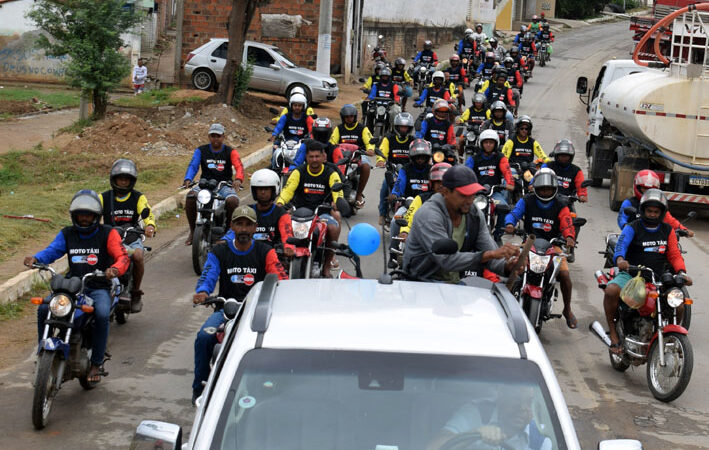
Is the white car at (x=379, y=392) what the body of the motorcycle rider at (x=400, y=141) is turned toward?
yes

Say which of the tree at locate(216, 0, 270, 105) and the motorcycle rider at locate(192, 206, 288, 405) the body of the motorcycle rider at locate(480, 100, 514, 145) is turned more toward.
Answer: the motorcycle rider

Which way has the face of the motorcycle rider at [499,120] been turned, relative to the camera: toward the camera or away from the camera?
toward the camera

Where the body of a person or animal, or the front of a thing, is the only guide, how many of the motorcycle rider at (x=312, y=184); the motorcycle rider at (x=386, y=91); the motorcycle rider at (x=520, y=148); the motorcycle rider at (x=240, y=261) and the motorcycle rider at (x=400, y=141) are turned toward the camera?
5

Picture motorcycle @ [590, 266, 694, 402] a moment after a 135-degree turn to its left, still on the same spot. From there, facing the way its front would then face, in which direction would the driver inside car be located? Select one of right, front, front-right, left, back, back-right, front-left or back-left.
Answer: back

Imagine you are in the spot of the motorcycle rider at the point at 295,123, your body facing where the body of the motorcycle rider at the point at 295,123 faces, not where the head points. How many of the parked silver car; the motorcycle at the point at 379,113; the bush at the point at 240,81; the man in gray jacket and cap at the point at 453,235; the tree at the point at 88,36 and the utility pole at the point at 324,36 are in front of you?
1

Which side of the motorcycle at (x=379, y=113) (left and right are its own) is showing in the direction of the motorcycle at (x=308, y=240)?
front

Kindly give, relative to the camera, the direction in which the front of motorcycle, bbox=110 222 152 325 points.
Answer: facing the viewer

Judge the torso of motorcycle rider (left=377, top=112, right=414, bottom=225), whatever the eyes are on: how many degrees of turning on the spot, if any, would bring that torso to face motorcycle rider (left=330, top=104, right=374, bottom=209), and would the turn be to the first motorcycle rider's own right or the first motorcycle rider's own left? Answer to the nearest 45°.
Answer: approximately 135° to the first motorcycle rider's own right

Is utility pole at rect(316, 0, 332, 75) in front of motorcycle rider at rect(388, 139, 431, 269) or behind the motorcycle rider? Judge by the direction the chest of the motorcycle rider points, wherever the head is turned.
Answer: behind

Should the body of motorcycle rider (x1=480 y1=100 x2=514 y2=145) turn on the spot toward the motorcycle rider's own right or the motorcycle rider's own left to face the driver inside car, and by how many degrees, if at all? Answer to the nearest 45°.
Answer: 0° — they already face them

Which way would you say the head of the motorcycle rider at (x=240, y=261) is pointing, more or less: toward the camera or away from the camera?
toward the camera
